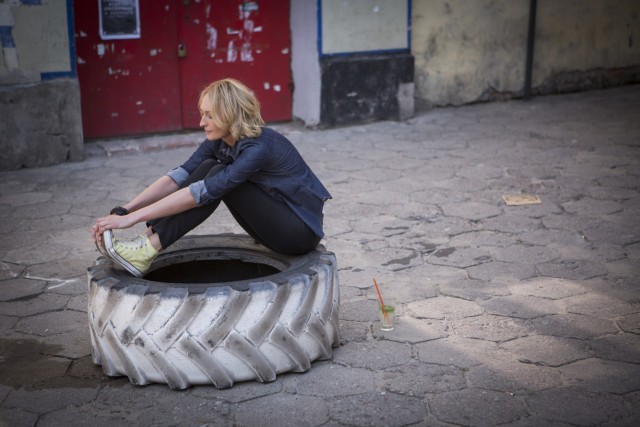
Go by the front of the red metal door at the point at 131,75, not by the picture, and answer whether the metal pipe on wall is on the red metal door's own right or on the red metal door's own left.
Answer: on the red metal door's own left

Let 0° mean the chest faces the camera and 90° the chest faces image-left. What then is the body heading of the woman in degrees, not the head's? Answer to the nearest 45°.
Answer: approximately 90°

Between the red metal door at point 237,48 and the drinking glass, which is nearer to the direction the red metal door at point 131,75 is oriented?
the drinking glass

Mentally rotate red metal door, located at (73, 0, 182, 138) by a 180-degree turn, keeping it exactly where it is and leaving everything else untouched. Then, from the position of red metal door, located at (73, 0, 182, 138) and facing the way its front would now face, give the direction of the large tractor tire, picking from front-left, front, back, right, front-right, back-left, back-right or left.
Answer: back

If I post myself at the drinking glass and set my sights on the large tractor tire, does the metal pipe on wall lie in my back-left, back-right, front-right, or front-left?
back-right

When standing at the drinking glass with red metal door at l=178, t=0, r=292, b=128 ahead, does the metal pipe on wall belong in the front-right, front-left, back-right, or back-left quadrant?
front-right

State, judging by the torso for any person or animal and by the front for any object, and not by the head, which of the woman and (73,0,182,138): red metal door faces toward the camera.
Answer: the red metal door

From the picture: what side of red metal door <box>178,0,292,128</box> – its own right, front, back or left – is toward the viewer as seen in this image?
front

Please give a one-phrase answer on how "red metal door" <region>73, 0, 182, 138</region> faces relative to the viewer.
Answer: facing the viewer

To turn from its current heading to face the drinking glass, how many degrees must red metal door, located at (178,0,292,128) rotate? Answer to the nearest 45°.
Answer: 0° — it already faces it

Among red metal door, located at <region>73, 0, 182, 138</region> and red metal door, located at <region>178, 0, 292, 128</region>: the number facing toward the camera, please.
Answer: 2

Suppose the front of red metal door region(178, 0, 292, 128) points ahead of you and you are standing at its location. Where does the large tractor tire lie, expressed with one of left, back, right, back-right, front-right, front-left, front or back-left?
front

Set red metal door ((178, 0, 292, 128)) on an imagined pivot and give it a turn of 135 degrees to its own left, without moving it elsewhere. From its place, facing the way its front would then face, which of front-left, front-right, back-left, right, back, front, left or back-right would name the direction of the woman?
back-right

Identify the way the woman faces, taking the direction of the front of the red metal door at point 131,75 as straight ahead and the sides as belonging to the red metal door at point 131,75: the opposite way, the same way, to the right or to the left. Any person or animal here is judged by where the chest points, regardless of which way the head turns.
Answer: to the right

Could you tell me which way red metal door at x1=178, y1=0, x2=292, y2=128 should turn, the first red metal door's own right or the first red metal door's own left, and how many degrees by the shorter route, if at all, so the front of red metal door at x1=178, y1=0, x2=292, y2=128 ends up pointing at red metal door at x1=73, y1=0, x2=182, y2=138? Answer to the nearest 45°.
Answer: approximately 90° to the first red metal door's own right

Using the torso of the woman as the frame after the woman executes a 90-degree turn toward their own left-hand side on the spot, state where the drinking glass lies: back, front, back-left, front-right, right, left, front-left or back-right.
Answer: left

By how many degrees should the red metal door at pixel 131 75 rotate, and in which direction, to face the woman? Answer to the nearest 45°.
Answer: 0° — it already faces them
